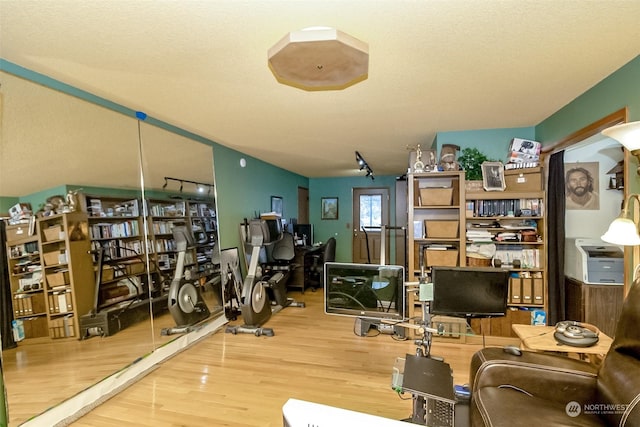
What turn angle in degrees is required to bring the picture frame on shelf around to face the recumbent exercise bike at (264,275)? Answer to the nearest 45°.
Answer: approximately 90° to its right

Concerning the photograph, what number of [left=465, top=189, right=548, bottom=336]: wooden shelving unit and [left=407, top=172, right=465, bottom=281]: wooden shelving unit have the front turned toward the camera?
2

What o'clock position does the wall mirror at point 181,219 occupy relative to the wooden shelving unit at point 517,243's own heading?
The wall mirror is roughly at 2 o'clock from the wooden shelving unit.

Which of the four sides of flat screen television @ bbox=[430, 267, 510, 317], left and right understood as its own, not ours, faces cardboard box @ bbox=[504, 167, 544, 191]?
back

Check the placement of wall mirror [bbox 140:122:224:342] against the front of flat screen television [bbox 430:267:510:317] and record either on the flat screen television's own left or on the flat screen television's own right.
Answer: on the flat screen television's own right
